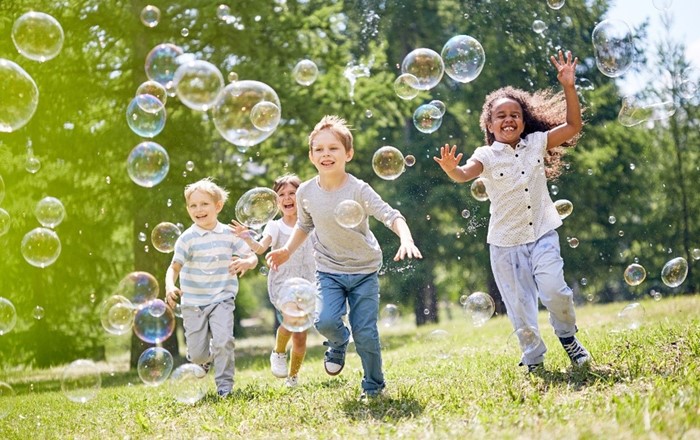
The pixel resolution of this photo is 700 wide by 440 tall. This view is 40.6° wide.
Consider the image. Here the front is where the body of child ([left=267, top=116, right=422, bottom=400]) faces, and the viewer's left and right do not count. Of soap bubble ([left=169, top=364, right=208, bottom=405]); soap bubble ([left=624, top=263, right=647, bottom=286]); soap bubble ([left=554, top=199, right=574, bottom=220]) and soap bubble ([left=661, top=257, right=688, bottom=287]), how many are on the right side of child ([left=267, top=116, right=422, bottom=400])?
1

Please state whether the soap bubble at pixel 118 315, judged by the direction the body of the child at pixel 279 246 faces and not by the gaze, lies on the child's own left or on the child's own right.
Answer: on the child's own right

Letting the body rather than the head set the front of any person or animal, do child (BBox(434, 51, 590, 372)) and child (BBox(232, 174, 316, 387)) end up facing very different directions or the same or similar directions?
same or similar directions

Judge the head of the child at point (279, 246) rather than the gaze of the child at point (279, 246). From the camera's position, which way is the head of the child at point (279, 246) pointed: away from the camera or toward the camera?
toward the camera

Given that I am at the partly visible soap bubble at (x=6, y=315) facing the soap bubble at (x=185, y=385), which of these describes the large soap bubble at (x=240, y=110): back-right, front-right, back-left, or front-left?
front-left

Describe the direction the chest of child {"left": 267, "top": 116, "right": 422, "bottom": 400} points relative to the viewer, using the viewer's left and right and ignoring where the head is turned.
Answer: facing the viewer

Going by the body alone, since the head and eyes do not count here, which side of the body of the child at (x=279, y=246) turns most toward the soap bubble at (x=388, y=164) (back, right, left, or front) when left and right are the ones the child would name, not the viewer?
left

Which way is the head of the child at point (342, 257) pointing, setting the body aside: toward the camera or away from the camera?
toward the camera

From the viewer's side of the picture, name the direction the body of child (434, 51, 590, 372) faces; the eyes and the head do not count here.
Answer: toward the camera

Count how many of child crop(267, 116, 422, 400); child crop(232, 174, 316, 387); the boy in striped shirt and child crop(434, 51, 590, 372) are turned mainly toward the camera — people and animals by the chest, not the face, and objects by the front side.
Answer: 4

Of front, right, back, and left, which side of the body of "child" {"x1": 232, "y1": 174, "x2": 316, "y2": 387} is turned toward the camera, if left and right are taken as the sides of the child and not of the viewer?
front
